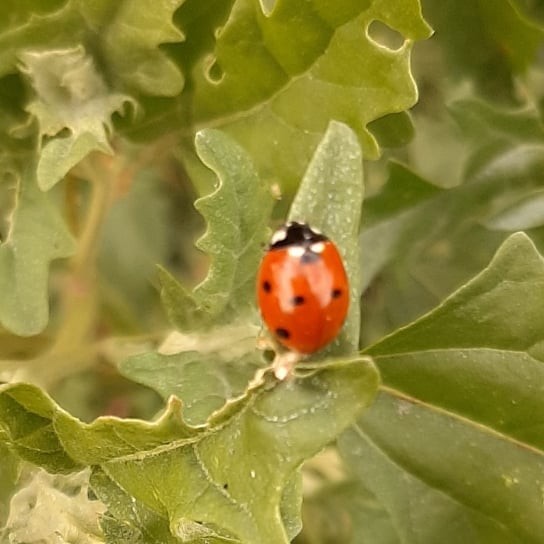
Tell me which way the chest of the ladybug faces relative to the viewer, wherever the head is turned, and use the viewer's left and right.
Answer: facing away from the viewer
